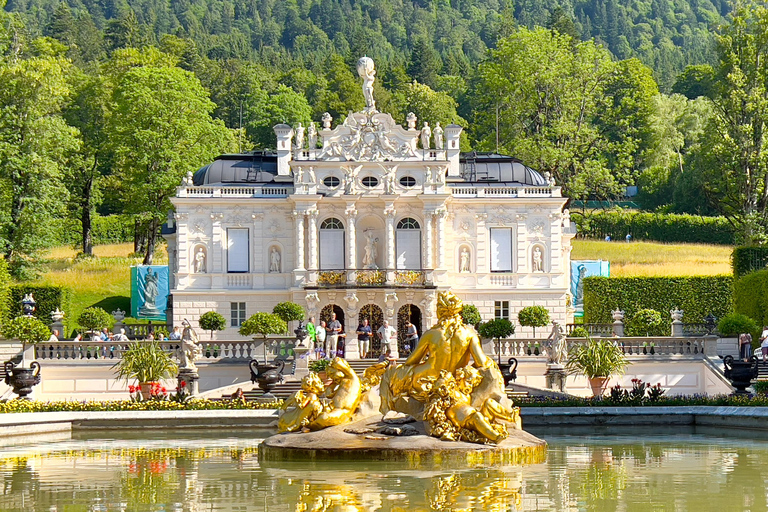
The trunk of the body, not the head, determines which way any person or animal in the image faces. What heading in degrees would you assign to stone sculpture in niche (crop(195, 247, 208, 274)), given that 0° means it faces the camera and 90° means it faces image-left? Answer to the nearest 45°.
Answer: approximately 0°

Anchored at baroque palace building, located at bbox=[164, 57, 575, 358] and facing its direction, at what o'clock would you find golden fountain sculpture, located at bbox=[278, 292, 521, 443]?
The golden fountain sculpture is roughly at 12 o'clock from the baroque palace building.

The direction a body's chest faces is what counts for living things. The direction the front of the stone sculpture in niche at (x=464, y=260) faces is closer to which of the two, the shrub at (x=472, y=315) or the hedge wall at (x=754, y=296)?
the shrub

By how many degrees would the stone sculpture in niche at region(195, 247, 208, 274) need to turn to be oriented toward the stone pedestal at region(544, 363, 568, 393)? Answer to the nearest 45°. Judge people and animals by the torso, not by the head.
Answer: approximately 45° to its left

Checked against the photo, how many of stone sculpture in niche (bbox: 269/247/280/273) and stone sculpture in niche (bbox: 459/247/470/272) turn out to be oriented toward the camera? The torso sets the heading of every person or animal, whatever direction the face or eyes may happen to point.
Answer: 2

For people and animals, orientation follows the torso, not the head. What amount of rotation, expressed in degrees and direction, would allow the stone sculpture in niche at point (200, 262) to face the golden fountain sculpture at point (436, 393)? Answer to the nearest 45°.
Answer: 0° — it already faces it

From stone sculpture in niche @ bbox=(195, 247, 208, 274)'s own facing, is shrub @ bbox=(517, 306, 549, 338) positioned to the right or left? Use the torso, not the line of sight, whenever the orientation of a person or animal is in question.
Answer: on its left
